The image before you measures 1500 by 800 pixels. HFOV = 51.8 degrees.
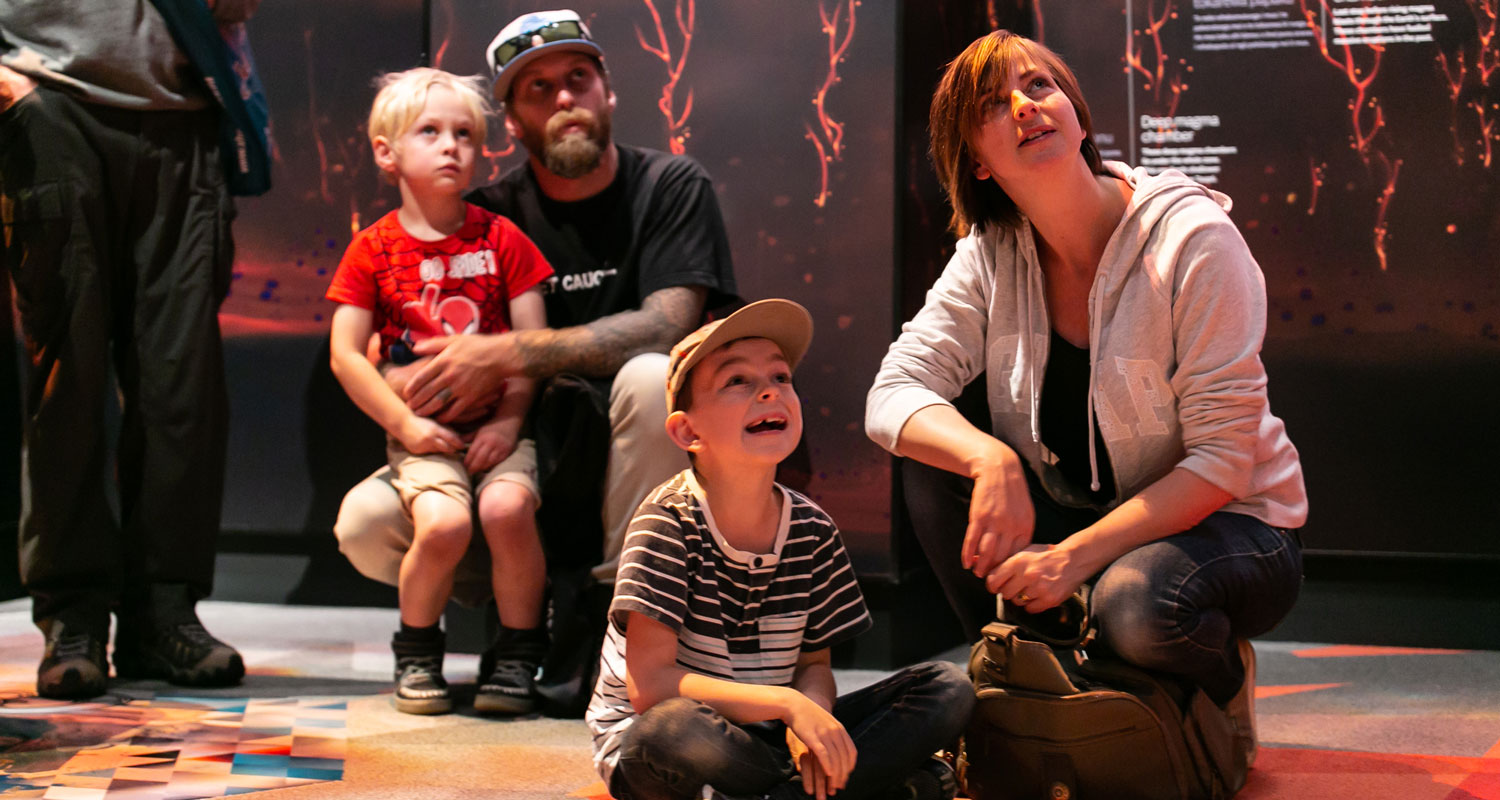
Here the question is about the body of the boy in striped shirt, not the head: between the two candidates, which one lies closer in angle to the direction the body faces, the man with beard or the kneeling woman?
the kneeling woman

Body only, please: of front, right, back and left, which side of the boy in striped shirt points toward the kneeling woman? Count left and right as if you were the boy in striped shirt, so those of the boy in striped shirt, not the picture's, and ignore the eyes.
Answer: left

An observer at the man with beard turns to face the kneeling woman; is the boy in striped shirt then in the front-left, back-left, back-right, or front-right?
front-right

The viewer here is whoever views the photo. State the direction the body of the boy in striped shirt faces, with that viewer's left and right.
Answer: facing the viewer and to the right of the viewer

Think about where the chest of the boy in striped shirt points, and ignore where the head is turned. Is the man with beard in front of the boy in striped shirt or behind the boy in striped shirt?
behind
